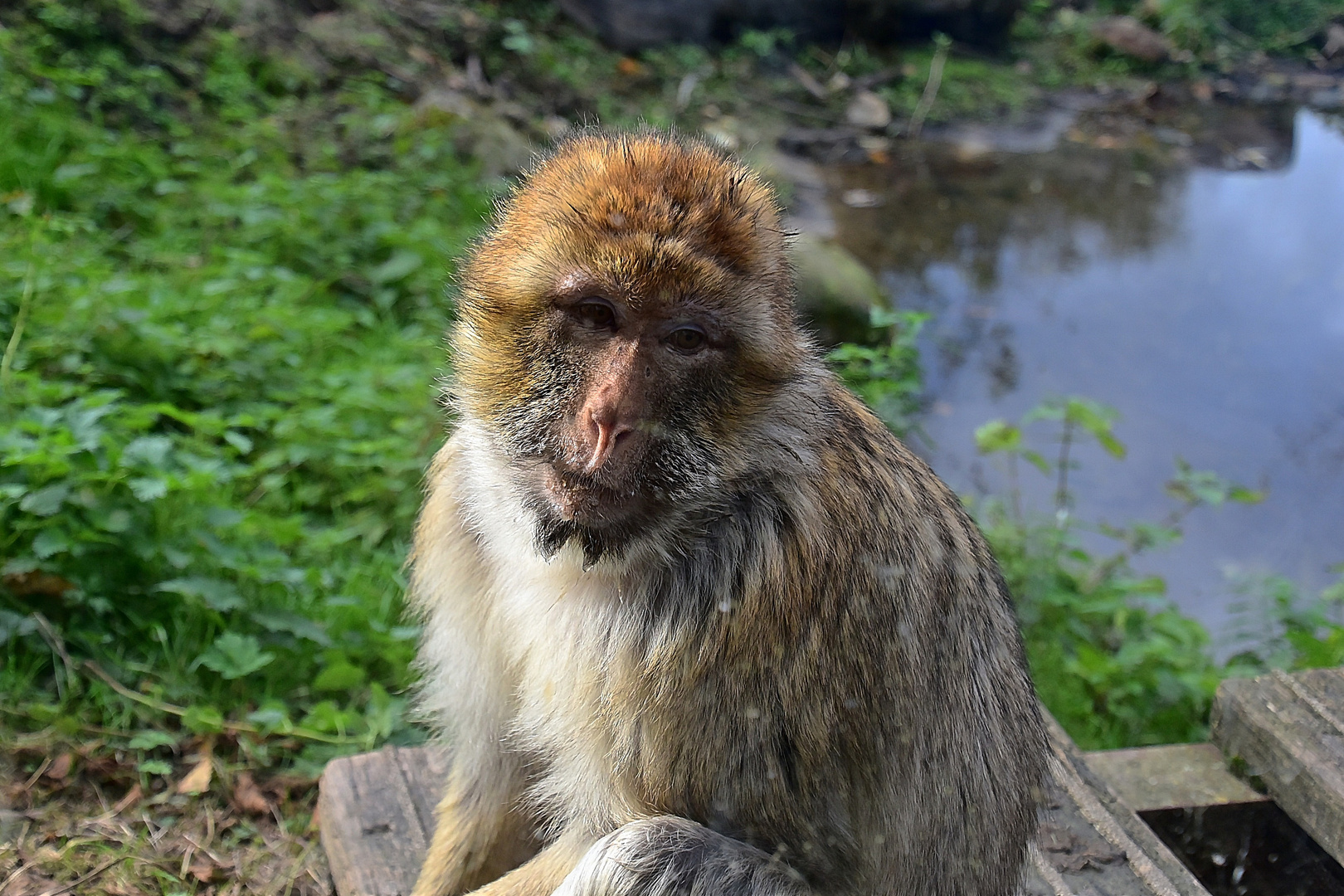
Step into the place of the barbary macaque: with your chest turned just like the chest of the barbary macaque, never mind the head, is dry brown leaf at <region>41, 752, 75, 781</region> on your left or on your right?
on your right

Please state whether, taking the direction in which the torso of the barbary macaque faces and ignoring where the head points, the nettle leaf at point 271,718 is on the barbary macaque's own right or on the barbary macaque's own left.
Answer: on the barbary macaque's own right

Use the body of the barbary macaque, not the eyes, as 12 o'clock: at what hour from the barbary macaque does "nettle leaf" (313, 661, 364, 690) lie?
The nettle leaf is roughly at 3 o'clock from the barbary macaque.

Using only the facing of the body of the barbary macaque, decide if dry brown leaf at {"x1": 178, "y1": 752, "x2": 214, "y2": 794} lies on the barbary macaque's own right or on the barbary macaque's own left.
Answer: on the barbary macaque's own right

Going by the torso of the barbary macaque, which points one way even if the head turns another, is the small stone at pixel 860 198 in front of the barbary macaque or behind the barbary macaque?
behind

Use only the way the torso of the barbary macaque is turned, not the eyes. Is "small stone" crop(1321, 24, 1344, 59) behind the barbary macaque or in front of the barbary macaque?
behind

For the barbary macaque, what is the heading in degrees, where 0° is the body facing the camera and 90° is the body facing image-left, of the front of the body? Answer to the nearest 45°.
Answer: approximately 45°

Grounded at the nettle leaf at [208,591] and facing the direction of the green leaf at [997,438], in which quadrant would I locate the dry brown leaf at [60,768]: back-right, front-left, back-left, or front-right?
back-right

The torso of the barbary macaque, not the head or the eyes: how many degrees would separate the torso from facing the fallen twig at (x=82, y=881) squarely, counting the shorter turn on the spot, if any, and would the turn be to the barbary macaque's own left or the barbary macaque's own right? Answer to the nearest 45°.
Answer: approximately 45° to the barbary macaque's own right

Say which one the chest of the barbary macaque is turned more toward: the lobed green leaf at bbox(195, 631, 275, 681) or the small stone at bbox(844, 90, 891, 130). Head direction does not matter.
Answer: the lobed green leaf
